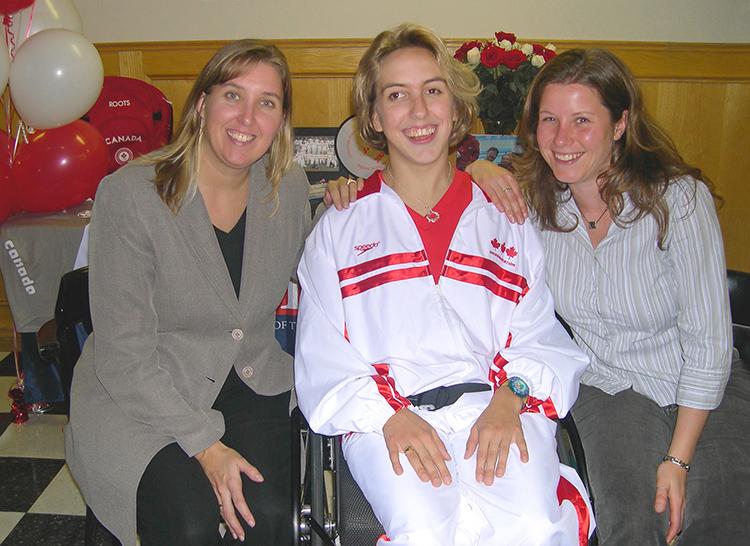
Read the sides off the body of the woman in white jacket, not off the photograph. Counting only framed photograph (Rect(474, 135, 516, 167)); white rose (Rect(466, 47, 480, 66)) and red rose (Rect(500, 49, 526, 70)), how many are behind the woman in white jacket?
3

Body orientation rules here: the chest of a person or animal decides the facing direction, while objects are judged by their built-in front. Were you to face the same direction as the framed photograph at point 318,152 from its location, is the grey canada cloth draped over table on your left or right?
on your right

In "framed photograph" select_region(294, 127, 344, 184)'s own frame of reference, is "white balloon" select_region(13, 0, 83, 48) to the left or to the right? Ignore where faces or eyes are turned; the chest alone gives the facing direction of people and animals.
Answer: on its right

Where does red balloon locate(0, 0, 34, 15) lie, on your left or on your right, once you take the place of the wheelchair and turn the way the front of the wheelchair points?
on your right

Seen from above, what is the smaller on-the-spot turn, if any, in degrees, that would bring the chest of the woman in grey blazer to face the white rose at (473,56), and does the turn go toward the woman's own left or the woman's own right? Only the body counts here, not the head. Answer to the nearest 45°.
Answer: approximately 90° to the woman's own left

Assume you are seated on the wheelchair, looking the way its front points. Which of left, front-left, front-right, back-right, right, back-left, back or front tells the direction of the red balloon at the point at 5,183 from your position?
back-right

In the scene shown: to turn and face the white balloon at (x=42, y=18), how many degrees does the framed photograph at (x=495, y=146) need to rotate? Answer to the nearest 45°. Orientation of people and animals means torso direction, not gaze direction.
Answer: approximately 90° to its right

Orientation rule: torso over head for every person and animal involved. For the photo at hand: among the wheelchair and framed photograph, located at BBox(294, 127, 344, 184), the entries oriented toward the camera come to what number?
2
